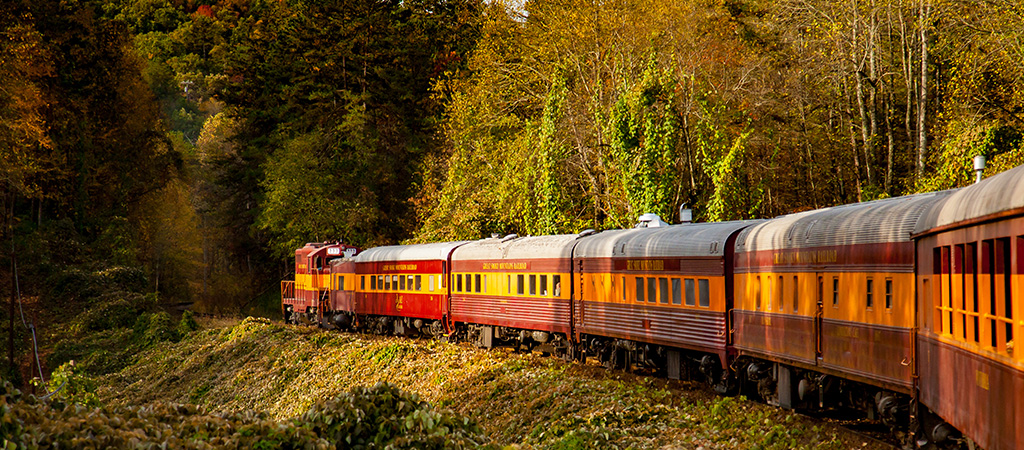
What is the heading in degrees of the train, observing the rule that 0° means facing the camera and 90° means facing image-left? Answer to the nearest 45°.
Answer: approximately 135°
